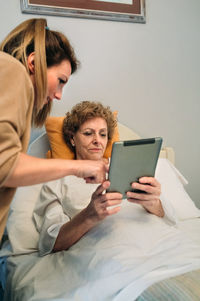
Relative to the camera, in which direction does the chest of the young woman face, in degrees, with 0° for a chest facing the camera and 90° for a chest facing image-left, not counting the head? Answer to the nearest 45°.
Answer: approximately 270°

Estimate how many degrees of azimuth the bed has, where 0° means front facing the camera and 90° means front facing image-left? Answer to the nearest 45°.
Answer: approximately 0°

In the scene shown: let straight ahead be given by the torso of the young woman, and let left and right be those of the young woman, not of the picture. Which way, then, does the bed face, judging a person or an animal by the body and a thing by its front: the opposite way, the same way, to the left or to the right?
to the right

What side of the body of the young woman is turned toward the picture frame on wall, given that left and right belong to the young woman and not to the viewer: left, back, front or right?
left

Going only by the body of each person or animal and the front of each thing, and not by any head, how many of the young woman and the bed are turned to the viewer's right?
1

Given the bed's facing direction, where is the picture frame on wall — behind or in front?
behind

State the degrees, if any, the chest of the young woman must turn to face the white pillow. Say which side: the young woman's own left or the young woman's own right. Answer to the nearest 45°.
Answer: approximately 45° to the young woman's own left
